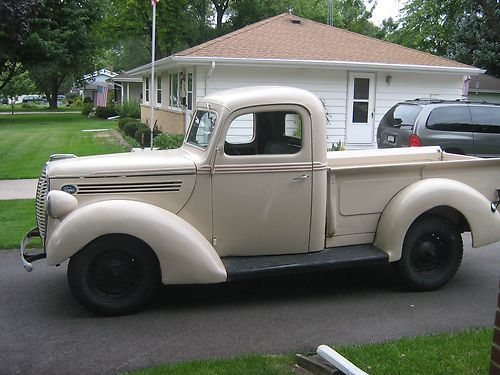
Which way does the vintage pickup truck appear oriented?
to the viewer's left

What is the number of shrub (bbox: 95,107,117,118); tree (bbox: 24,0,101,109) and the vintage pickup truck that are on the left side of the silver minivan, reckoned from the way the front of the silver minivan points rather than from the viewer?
2

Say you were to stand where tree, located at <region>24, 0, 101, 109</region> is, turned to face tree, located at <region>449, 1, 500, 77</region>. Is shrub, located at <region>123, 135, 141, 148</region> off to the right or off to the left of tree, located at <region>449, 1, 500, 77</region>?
right

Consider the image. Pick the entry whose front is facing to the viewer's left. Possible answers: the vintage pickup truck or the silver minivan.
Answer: the vintage pickup truck

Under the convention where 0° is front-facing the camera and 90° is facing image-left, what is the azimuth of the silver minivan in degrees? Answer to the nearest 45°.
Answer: approximately 225°

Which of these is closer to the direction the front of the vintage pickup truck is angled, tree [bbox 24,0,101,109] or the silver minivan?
the tree

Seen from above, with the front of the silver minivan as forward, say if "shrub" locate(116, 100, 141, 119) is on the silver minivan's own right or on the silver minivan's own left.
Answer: on the silver minivan's own left
